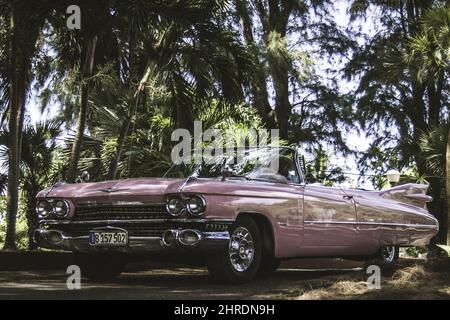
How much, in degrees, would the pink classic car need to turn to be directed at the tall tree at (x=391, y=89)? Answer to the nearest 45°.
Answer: approximately 135° to its right

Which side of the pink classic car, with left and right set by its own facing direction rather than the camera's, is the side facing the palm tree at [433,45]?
back

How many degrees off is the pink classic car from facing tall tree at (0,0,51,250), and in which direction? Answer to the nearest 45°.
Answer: approximately 90° to its right

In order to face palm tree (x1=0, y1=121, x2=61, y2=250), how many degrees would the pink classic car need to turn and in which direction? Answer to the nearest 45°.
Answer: approximately 90° to its right

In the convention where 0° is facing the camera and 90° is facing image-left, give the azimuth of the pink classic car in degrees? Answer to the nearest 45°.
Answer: approximately 45°

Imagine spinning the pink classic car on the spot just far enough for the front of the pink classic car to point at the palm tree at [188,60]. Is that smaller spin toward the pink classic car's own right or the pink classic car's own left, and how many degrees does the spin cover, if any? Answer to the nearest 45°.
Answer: approximately 135° to the pink classic car's own right

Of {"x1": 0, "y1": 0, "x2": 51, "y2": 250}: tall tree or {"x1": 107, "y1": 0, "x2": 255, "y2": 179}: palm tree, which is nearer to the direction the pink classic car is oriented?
the tall tree
